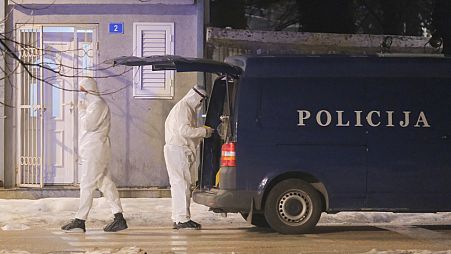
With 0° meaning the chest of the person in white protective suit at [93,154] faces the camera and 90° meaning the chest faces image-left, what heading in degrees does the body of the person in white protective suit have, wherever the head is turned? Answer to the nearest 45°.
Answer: approximately 90°

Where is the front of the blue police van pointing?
to the viewer's right

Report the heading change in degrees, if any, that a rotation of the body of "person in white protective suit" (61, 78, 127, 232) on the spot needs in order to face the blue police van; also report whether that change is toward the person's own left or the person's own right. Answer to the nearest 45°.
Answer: approximately 180°

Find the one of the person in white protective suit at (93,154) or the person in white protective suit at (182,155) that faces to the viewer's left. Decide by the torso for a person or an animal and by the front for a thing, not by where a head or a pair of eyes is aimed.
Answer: the person in white protective suit at (93,154)

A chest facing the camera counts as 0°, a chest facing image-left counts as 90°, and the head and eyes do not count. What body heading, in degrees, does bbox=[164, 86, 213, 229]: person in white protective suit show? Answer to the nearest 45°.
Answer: approximately 270°

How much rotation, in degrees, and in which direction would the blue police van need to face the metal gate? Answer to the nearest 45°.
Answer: approximately 135° to its left

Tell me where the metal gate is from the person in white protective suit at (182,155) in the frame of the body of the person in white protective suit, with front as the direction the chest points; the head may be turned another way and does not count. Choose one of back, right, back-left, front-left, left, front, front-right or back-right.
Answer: back-left

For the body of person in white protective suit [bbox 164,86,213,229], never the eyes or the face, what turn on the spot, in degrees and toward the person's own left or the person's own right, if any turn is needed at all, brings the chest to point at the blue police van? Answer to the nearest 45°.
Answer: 0° — they already face it
